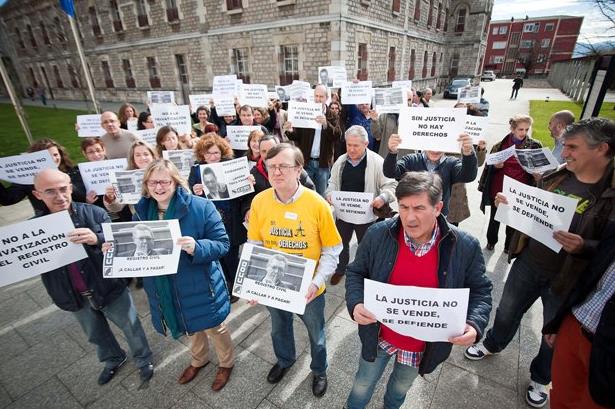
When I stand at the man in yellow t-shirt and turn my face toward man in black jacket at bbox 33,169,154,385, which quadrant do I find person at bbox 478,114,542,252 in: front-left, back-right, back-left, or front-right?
back-right

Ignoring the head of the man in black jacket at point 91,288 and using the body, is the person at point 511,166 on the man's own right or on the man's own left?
on the man's own left

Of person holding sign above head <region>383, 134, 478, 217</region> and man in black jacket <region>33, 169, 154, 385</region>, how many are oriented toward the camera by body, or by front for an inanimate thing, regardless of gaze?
2

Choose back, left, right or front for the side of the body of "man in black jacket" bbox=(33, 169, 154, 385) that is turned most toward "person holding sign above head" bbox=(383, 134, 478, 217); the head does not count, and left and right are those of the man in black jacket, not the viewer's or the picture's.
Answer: left

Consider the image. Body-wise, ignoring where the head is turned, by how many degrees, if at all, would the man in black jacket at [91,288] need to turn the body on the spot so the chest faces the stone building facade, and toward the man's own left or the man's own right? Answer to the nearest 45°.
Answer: approximately 135° to the man's own left

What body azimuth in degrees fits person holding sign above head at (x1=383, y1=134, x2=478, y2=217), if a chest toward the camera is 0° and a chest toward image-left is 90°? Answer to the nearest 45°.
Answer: approximately 0°

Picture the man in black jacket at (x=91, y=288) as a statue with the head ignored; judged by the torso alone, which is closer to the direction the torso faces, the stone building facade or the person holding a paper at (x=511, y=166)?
the person holding a paper

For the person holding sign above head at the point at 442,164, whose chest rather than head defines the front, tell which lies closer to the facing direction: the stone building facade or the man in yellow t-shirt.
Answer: the man in yellow t-shirt

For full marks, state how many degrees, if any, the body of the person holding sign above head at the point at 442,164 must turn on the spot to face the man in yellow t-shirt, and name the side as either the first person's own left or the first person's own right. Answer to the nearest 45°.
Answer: approximately 45° to the first person's own right

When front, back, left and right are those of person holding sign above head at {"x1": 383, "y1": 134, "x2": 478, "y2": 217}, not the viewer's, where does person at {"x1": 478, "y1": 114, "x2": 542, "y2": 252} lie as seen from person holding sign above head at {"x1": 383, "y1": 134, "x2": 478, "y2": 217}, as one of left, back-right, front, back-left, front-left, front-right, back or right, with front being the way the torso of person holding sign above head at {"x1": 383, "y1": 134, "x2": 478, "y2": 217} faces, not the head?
back-left
